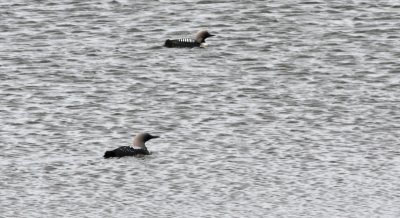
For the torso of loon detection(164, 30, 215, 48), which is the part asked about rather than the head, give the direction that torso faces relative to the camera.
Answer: to the viewer's right

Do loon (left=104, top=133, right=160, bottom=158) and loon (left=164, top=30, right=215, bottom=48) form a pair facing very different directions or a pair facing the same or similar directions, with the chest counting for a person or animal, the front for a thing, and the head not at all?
same or similar directions

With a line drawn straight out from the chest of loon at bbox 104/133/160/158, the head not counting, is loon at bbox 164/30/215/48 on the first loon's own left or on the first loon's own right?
on the first loon's own left

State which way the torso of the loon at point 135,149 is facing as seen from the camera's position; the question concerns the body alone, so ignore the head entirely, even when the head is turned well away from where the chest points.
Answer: to the viewer's right

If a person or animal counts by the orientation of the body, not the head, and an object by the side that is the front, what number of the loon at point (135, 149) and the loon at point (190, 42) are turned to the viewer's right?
2

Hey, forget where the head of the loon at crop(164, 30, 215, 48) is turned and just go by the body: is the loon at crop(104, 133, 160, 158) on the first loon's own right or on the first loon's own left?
on the first loon's own right
